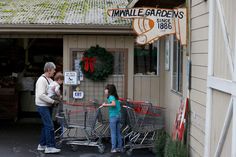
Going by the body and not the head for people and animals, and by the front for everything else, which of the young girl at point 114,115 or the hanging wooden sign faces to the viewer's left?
the young girl

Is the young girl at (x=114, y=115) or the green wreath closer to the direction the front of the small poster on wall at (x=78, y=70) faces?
the young girl

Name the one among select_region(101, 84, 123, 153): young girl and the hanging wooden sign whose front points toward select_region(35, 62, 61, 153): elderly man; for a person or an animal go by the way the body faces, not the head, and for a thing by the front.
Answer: the young girl

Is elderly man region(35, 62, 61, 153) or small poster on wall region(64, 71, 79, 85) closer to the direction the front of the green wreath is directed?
the elderly man

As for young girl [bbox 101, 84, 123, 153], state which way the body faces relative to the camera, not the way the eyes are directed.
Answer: to the viewer's left

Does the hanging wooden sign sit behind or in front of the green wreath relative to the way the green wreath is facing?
in front

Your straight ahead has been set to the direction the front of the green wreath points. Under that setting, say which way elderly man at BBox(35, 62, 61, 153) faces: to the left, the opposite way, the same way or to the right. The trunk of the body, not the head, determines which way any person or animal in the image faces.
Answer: to the left

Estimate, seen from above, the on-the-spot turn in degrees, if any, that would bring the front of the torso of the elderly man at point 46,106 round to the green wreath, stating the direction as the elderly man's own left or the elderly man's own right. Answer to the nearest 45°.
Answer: approximately 45° to the elderly man's own left

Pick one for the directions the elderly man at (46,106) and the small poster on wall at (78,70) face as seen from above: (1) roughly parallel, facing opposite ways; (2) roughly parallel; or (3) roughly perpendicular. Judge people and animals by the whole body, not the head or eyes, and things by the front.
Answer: roughly perpendicular
